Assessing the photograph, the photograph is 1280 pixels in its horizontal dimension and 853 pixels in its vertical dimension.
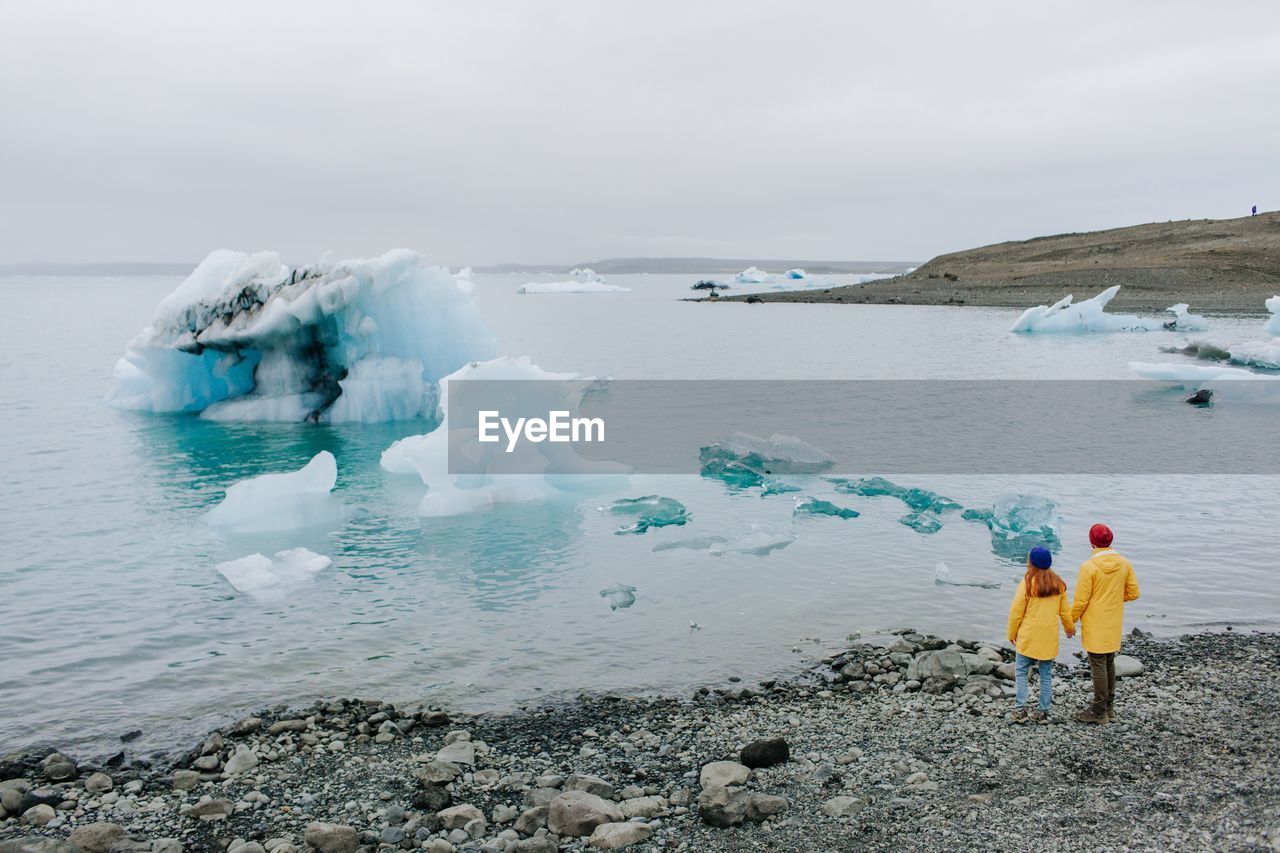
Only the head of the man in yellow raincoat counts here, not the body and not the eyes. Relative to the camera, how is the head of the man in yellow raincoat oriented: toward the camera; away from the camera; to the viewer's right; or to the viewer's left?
away from the camera

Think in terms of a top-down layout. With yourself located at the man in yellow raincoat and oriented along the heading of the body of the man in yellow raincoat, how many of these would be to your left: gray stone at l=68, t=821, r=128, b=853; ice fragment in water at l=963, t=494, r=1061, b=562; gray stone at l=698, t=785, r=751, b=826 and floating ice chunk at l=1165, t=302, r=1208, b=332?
2

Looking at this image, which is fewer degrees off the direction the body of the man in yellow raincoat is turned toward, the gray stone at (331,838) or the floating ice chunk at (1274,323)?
the floating ice chunk

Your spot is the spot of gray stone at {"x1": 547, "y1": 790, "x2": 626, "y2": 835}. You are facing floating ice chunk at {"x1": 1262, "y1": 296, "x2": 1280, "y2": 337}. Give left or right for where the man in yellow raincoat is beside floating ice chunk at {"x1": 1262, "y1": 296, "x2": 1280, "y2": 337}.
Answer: right

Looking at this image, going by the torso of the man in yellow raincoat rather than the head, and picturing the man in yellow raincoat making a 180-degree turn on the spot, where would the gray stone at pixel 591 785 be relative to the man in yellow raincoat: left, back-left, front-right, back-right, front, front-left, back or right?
right

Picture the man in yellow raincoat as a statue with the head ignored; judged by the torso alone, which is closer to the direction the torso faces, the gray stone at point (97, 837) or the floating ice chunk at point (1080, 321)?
the floating ice chunk

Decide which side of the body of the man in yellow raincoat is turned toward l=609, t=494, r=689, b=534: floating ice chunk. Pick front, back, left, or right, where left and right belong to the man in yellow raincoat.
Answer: front

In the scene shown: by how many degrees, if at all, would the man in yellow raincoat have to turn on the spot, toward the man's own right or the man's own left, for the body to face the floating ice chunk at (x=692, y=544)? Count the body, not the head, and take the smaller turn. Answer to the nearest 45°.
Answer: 0° — they already face it

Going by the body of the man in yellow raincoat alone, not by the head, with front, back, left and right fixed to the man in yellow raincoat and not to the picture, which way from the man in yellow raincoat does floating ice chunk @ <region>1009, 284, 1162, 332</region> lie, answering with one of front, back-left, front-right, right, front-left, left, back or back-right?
front-right

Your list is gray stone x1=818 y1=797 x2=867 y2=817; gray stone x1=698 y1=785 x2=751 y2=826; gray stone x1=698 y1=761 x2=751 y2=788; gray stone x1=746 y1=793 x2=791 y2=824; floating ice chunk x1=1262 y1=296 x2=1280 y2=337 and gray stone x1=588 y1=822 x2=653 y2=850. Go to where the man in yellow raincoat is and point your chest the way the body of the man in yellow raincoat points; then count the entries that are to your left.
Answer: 5

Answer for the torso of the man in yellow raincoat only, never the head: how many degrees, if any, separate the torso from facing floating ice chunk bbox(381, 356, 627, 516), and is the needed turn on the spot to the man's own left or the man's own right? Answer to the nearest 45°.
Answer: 0° — they already face it

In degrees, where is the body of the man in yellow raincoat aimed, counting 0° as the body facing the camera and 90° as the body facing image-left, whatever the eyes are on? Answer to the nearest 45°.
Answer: approximately 135°

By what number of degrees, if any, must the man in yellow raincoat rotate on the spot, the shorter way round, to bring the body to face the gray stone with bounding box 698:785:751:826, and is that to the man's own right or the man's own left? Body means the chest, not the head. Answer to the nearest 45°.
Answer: approximately 90° to the man's own left

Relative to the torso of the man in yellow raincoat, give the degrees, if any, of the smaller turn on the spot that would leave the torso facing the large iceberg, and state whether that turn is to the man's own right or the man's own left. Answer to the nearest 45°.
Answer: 0° — they already face it

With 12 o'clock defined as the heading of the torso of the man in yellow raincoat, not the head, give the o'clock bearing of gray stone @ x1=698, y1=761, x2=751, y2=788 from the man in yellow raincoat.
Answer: The gray stone is roughly at 9 o'clock from the man in yellow raincoat.

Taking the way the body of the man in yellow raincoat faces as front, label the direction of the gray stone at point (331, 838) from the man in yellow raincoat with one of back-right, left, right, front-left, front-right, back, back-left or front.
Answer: left
